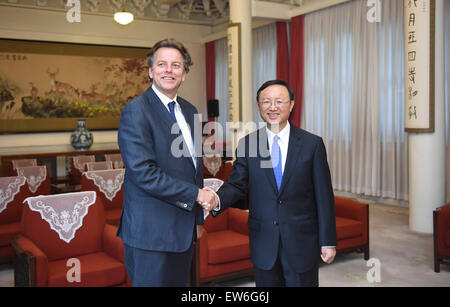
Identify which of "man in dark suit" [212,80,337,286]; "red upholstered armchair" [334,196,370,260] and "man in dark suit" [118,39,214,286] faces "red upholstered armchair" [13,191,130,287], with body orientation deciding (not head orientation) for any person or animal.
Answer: "red upholstered armchair" [334,196,370,260]

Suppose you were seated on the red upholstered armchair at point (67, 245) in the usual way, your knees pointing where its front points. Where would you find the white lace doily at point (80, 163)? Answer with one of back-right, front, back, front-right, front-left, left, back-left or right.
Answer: back-left

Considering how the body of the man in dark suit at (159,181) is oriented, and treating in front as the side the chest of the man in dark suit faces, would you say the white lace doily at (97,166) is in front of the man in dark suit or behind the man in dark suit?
behind

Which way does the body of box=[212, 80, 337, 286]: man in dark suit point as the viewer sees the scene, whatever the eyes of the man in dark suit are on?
toward the camera

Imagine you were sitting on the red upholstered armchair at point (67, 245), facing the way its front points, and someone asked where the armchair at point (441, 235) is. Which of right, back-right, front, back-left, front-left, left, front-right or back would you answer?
front-left

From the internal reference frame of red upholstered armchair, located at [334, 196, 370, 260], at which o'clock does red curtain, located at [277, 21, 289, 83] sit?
The red curtain is roughly at 4 o'clock from the red upholstered armchair.

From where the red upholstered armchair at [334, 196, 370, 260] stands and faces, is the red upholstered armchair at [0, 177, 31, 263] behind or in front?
in front

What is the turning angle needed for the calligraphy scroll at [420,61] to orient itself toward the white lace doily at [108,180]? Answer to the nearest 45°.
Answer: approximately 45° to its right

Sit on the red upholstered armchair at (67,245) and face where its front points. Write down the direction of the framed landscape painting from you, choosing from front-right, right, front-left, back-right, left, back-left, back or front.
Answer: back-left

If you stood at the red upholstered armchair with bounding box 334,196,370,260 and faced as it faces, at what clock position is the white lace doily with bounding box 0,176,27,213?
The white lace doily is roughly at 1 o'clock from the red upholstered armchair.

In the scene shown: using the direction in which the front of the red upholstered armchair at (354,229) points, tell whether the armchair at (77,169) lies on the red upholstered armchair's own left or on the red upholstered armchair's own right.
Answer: on the red upholstered armchair's own right

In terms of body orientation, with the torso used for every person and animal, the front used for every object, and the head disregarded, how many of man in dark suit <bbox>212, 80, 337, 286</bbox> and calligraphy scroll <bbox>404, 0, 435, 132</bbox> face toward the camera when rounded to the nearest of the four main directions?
2

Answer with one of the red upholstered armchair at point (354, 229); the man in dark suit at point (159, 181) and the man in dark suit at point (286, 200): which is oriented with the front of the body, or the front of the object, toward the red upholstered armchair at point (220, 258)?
the red upholstered armchair at point (354, 229)

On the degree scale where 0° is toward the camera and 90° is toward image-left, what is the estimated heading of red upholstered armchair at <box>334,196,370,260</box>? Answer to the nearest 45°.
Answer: approximately 45°
